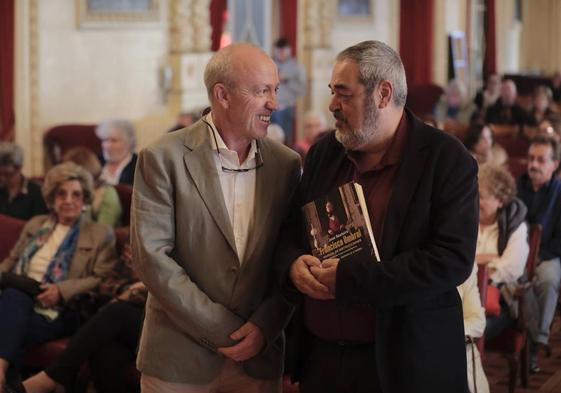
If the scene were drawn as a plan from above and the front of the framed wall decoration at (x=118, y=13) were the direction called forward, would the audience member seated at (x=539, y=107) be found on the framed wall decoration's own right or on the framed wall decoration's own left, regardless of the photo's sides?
on the framed wall decoration's own left

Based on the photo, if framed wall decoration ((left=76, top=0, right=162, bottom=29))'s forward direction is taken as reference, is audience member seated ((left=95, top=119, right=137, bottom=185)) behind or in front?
in front

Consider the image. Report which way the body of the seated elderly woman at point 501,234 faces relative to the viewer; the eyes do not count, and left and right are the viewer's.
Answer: facing the viewer and to the left of the viewer

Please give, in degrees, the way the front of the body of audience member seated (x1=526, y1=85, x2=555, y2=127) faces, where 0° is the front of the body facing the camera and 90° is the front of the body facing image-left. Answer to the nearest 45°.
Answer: approximately 0°

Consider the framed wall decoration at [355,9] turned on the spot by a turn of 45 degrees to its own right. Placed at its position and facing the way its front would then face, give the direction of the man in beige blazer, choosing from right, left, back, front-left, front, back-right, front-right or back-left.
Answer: front-left

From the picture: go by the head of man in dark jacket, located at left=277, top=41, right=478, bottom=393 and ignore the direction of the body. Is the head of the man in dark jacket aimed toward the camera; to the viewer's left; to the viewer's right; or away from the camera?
to the viewer's left

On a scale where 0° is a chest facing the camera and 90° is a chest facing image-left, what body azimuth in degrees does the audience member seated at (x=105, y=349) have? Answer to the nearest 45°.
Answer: approximately 45°

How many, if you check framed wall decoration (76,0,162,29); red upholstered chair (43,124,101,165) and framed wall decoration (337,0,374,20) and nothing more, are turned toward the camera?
3

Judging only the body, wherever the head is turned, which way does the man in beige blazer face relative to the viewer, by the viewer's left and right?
facing the viewer and to the right of the viewer

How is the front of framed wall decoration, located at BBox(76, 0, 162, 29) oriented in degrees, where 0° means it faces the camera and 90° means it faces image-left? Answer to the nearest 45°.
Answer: approximately 0°
